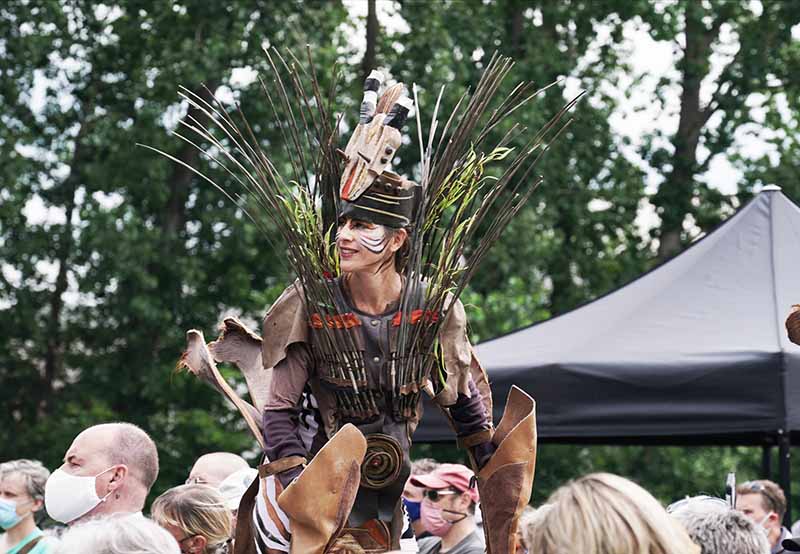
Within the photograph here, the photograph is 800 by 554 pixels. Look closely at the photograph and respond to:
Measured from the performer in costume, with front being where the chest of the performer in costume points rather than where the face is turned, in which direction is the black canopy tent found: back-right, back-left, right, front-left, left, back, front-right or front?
back-left

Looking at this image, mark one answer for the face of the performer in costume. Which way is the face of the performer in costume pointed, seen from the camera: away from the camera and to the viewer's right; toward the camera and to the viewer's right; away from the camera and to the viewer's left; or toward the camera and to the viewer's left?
toward the camera and to the viewer's left

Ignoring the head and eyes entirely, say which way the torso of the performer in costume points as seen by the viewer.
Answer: toward the camera

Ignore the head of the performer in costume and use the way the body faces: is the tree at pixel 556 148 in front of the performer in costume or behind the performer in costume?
behind

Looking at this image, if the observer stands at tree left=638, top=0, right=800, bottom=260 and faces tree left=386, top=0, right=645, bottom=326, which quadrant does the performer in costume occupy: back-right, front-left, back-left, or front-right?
front-left
